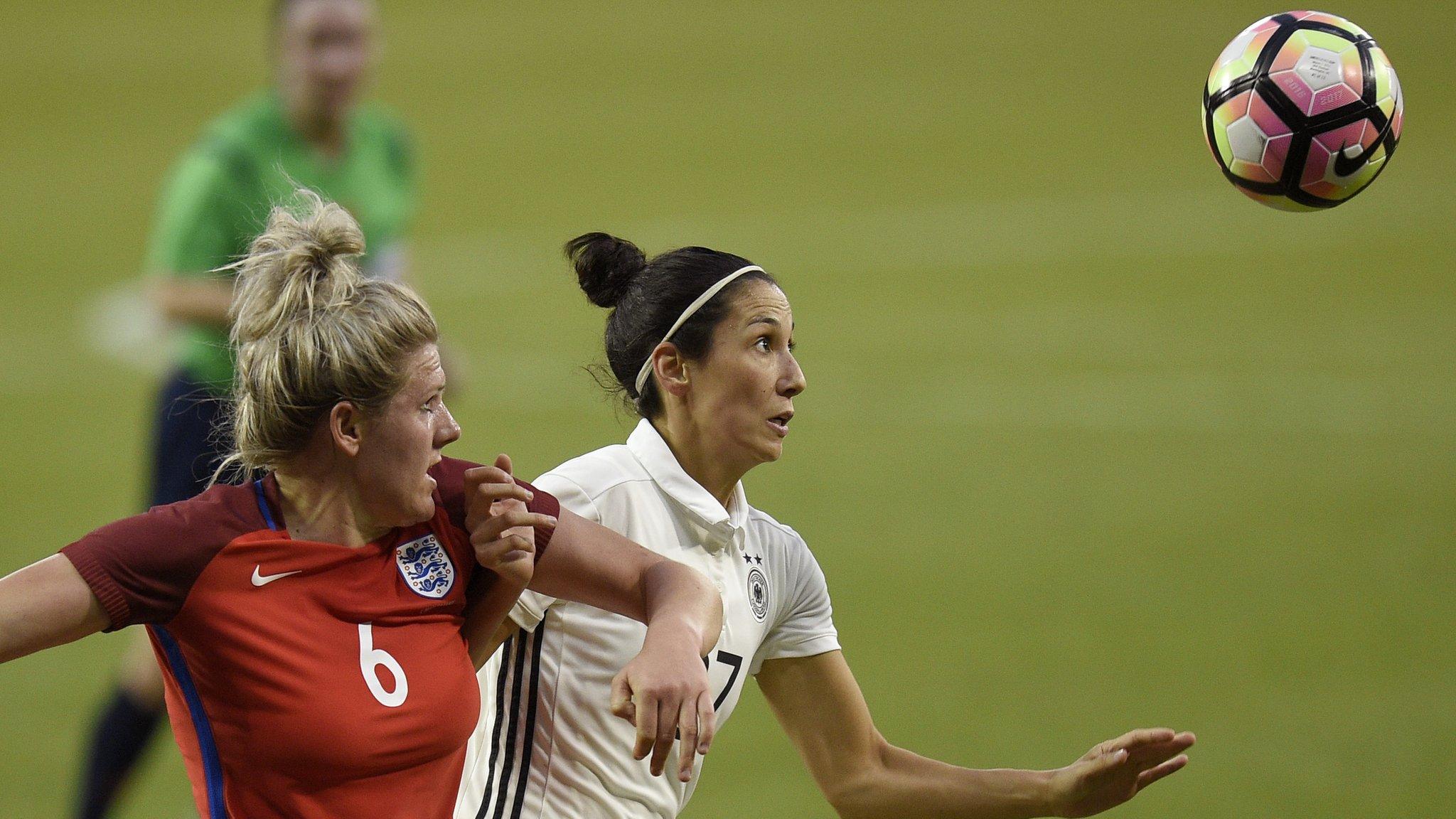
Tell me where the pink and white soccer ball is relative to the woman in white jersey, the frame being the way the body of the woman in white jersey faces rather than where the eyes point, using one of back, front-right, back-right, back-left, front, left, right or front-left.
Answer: left

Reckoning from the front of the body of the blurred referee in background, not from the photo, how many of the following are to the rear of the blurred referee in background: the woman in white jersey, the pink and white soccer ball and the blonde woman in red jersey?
0

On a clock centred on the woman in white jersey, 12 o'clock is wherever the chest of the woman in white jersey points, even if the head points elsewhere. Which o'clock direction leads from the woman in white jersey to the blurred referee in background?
The blurred referee in background is roughly at 6 o'clock from the woman in white jersey.

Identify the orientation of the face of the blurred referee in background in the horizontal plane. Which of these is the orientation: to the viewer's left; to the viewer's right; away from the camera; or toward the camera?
toward the camera

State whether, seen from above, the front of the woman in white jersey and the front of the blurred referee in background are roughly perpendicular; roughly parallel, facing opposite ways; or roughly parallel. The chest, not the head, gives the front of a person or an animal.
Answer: roughly parallel

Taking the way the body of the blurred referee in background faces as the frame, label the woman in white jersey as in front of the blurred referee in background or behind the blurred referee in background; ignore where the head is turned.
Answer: in front

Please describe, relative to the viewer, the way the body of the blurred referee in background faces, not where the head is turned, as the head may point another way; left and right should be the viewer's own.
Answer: facing the viewer and to the right of the viewer

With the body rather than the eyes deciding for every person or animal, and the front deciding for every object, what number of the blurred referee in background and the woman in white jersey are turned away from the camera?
0

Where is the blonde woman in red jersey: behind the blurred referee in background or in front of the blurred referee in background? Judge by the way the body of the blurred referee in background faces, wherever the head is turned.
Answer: in front
